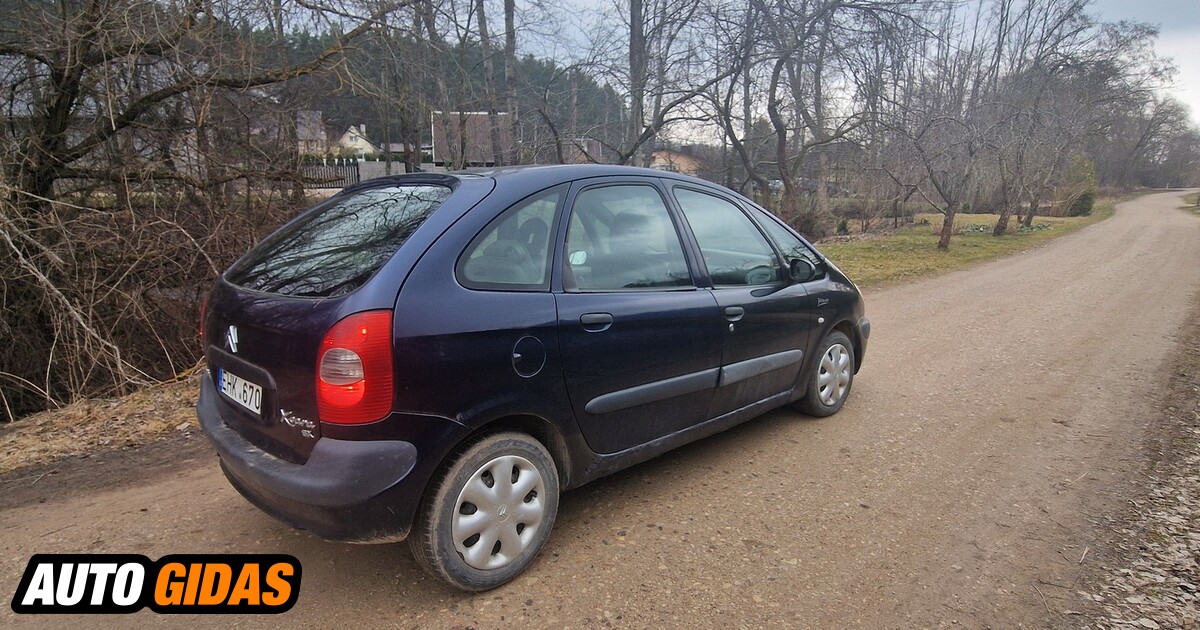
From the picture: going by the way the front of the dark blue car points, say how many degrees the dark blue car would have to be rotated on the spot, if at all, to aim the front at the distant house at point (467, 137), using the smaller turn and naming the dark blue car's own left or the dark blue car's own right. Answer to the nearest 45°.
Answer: approximately 45° to the dark blue car's own left

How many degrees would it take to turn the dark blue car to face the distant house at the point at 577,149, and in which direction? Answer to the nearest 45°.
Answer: approximately 45° to its left

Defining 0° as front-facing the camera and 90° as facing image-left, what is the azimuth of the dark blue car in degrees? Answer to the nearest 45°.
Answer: approximately 225°

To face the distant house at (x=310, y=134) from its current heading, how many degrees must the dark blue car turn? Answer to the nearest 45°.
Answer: approximately 45° to its left
